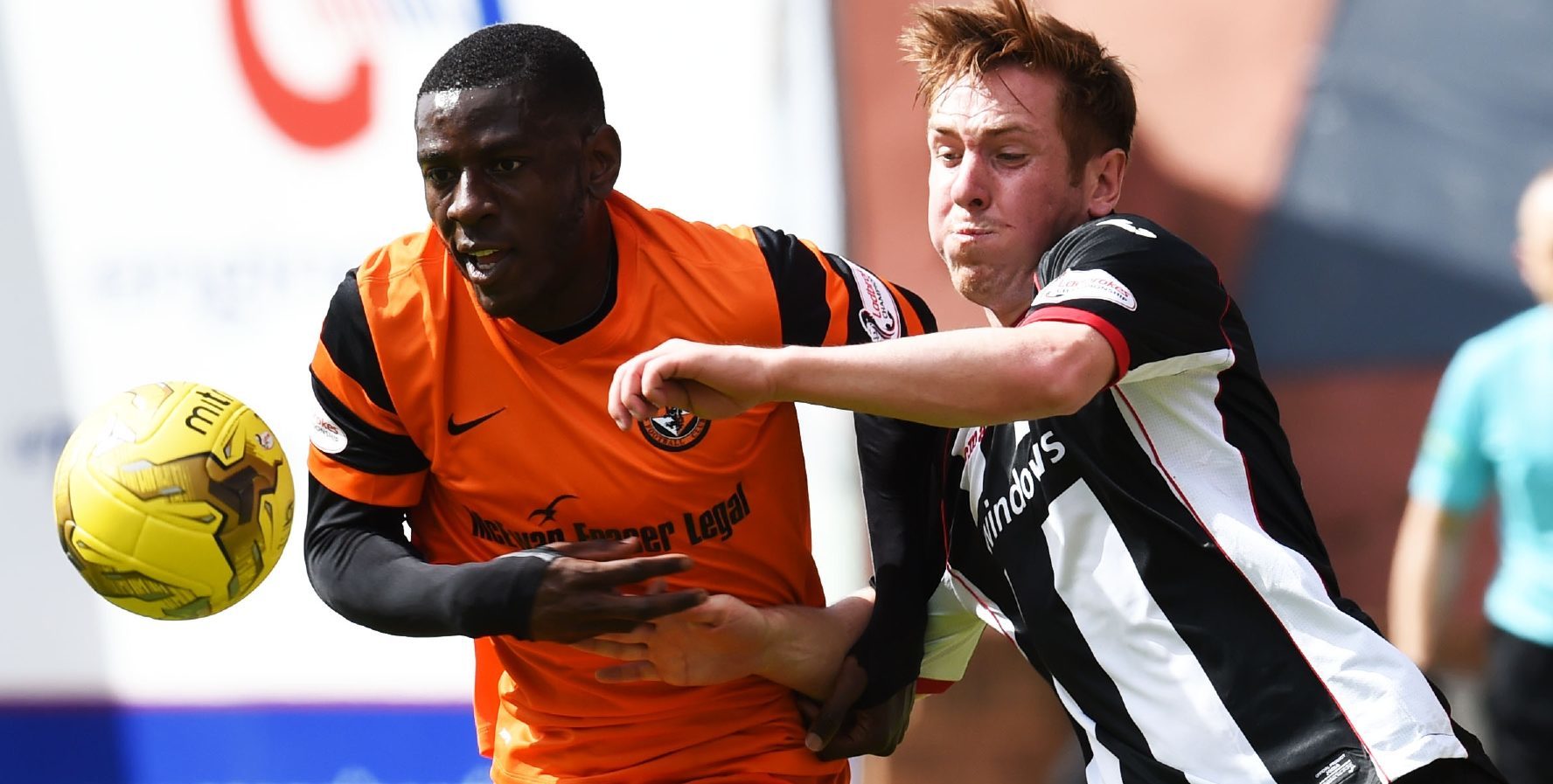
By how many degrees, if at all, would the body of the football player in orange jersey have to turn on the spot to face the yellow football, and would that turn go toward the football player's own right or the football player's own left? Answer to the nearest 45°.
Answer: approximately 90° to the football player's own right

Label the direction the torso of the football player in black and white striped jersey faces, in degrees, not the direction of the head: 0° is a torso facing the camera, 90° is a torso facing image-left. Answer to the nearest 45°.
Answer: approximately 45°

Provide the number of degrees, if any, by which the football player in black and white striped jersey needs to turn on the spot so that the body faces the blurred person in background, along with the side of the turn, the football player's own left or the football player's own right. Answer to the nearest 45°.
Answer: approximately 180°

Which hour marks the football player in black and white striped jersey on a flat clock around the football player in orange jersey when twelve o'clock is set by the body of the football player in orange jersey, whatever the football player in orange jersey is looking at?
The football player in black and white striped jersey is roughly at 10 o'clock from the football player in orange jersey.

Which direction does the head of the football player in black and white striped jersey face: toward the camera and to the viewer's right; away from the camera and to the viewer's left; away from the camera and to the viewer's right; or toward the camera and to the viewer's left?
toward the camera and to the viewer's left

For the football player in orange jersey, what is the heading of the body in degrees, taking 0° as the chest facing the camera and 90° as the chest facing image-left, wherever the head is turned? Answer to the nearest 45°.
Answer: approximately 0°

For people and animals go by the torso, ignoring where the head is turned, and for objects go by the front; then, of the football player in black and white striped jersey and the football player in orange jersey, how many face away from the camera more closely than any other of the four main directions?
0

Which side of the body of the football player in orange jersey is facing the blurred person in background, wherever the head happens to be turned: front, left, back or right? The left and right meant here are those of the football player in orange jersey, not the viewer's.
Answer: back
